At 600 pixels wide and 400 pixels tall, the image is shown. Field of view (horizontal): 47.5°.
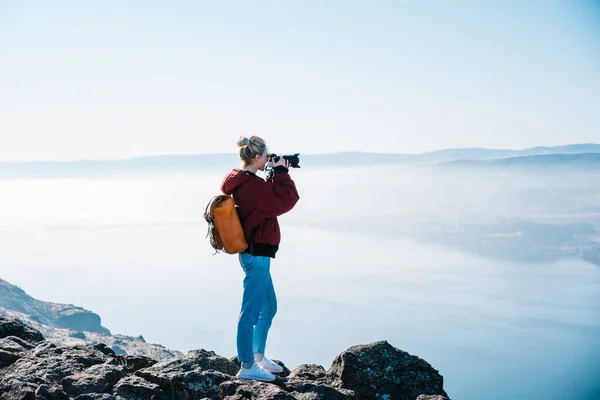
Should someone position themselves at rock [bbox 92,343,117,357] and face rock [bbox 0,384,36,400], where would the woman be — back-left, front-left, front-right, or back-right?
front-left

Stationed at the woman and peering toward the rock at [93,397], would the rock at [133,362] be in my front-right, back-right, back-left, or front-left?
front-right

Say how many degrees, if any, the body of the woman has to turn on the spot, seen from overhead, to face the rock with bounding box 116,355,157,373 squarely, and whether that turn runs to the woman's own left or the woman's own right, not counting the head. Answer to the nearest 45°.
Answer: approximately 135° to the woman's own left

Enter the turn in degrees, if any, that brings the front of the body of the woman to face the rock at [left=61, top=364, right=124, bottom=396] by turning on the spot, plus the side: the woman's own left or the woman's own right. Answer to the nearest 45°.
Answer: approximately 180°

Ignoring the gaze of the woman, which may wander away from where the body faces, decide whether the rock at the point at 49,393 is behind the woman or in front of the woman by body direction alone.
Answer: behind

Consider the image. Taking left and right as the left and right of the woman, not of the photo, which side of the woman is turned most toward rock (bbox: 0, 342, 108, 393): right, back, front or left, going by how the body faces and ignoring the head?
back

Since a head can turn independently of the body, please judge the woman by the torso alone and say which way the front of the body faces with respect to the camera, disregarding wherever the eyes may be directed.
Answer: to the viewer's right

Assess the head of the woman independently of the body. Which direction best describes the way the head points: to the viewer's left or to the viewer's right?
to the viewer's right

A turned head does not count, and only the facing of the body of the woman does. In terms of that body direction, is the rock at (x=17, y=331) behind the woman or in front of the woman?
behind

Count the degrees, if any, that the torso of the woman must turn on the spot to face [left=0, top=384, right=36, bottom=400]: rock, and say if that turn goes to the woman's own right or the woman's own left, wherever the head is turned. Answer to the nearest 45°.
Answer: approximately 180°
